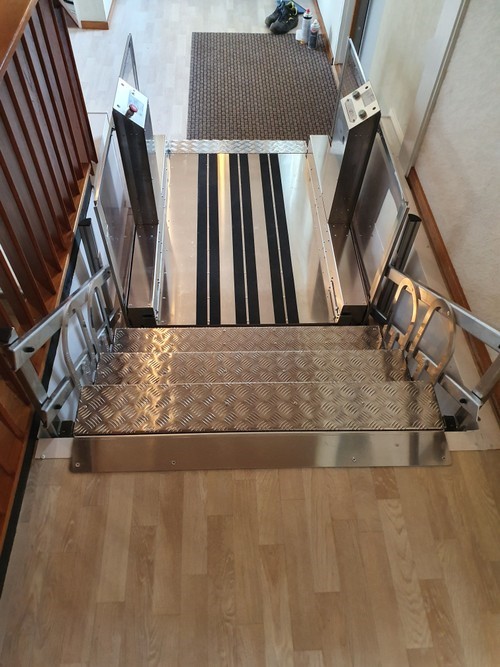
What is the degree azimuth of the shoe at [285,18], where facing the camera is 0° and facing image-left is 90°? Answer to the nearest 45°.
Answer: approximately 45°

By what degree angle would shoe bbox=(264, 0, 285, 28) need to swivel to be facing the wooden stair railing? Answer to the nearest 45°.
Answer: approximately 45° to its left

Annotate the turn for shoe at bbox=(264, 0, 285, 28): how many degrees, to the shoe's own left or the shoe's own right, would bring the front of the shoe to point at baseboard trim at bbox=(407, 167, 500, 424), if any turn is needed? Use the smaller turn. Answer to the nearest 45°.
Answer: approximately 45° to the shoe's own left

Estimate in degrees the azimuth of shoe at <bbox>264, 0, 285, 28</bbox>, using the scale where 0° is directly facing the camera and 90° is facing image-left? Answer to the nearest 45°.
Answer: approximately 45°

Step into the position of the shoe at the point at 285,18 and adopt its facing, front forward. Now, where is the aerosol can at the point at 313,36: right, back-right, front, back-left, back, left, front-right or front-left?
left

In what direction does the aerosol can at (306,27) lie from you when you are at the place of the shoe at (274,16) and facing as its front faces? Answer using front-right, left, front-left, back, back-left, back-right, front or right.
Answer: left

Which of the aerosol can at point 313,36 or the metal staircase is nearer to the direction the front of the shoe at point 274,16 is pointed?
the metal staircase

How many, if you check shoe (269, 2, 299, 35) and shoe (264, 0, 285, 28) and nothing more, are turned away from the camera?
0
